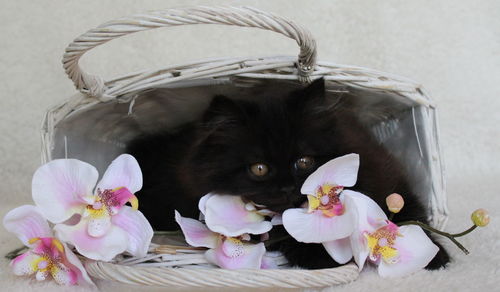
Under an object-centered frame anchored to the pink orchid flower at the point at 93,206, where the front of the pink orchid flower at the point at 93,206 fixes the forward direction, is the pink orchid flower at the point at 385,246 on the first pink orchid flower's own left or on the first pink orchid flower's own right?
on the first pink orchid flower's own left

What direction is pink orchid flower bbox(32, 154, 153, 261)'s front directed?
toward the camera

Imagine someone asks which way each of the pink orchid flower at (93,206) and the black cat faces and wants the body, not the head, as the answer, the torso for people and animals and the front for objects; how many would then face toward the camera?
2

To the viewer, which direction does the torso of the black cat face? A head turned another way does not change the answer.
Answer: toward the camera
